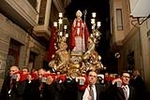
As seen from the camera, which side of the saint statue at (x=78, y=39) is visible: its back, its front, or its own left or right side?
front
